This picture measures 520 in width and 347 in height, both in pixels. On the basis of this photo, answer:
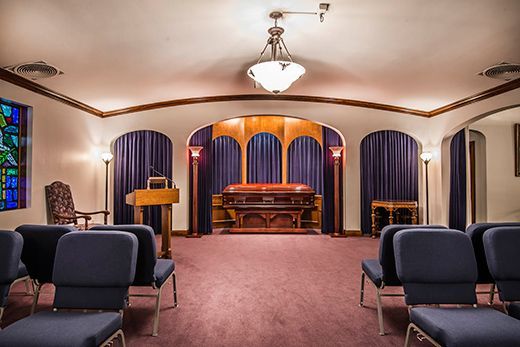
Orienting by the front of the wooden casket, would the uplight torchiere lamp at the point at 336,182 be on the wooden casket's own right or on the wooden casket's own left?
on the wooden casket's own left

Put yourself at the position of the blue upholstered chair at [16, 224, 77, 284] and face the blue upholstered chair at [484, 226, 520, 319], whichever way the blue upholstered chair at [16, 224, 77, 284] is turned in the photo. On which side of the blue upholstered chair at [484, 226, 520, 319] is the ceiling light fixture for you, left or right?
left

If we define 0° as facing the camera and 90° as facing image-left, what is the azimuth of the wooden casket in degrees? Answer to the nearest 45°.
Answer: approximately 0°

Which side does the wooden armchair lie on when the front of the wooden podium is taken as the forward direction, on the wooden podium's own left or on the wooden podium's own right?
on the wooden podium's own right

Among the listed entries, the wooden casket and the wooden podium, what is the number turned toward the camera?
2

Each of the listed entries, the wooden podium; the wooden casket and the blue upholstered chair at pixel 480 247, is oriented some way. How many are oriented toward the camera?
2

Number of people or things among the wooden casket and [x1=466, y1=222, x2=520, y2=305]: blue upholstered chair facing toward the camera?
1
